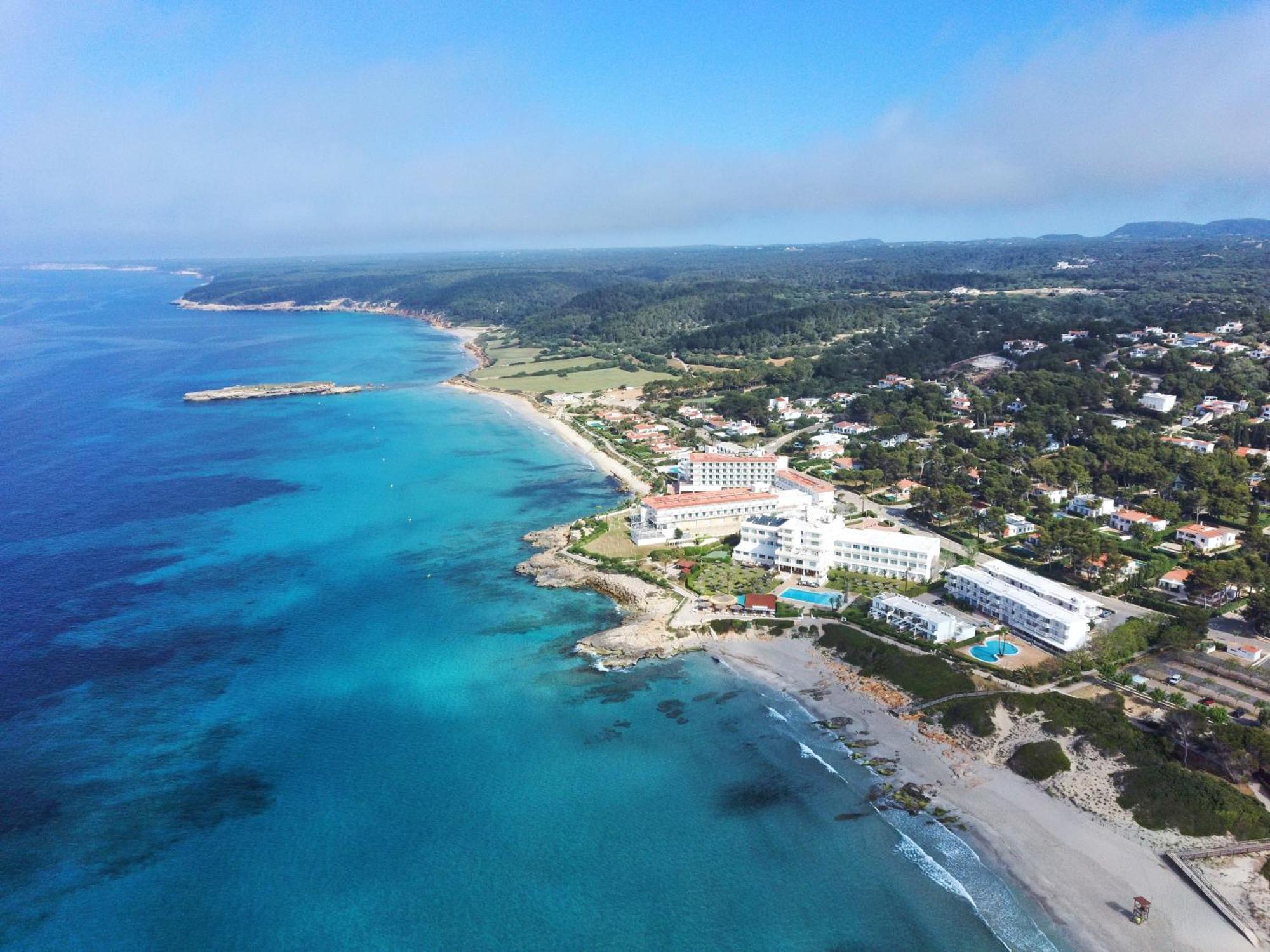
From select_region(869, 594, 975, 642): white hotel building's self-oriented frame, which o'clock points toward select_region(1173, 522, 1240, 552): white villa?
The white villa is roughly at 6 o'clock from the white hotel building.

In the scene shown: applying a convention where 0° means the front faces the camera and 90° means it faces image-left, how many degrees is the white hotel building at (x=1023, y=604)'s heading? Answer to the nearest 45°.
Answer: approximately 45°

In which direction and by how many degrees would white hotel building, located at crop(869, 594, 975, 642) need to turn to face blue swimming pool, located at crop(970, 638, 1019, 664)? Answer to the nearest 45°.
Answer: approximately 135° to its left

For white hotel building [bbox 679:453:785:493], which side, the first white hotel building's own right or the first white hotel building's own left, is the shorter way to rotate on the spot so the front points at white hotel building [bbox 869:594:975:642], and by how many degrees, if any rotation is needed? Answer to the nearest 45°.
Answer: approximately 45° to the first white hotel building's own left

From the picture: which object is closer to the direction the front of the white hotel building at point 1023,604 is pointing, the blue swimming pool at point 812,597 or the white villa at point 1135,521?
the blue swimming pool

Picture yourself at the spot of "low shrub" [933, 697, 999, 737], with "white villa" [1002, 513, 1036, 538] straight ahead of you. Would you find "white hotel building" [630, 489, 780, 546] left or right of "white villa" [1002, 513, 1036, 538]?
left

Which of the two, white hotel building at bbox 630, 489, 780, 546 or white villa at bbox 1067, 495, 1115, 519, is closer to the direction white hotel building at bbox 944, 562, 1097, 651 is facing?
the white hotel building

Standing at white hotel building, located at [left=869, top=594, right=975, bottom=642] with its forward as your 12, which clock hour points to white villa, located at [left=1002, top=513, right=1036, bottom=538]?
The white villa is roughly at 5 o'clock from the white hotel building.

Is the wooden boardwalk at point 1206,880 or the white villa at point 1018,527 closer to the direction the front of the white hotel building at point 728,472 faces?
the wooden boardwalk

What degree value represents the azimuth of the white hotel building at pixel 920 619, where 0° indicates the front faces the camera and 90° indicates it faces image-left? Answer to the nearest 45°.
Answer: approximately 45°

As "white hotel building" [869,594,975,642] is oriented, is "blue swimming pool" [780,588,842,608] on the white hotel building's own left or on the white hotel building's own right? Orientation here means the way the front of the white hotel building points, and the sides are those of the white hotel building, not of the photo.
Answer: on the white hotel building's own right

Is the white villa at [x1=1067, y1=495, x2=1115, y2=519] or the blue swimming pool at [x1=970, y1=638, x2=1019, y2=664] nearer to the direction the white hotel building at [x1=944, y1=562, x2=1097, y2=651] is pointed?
the blue swimming pool

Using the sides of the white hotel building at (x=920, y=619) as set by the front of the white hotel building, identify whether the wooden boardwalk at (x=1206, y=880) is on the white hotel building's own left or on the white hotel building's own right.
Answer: on the white hotel building's own left

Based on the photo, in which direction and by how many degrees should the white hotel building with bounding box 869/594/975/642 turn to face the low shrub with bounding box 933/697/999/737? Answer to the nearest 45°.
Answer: approximately 45° to its left
